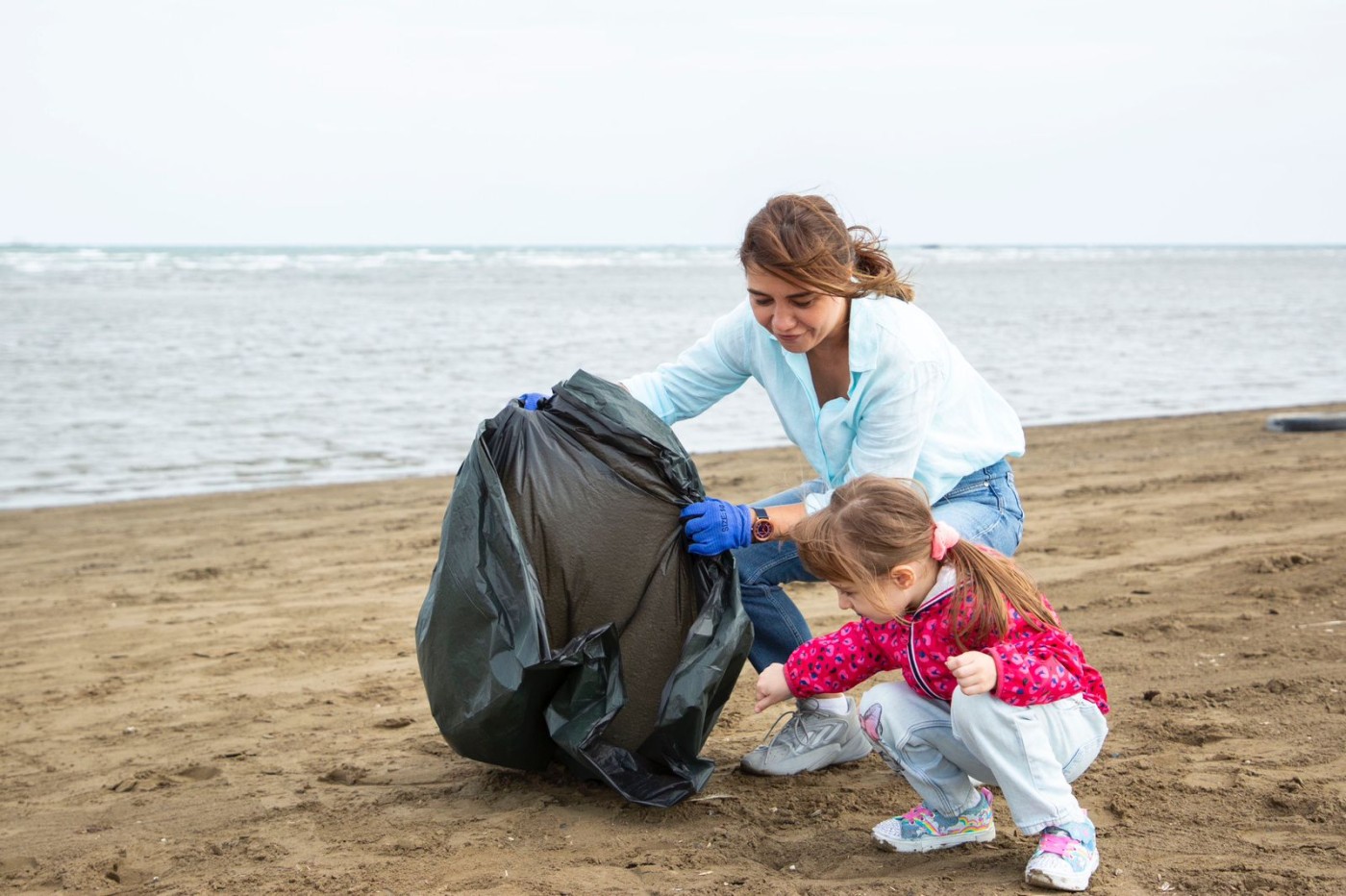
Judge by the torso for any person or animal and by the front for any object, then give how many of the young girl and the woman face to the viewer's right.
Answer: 0

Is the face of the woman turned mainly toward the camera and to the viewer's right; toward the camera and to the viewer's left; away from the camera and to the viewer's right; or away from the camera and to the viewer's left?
toward the camera and to the viewer's left

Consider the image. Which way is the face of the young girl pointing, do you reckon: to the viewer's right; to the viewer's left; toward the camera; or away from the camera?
to the viewer's left

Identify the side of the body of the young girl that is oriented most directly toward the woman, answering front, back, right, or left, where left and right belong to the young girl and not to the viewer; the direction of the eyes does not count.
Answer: right

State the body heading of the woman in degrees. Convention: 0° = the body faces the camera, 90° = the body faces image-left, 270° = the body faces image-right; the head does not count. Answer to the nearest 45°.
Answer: approximately 45°

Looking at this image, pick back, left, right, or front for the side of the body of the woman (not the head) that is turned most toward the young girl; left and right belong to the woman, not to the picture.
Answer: left
